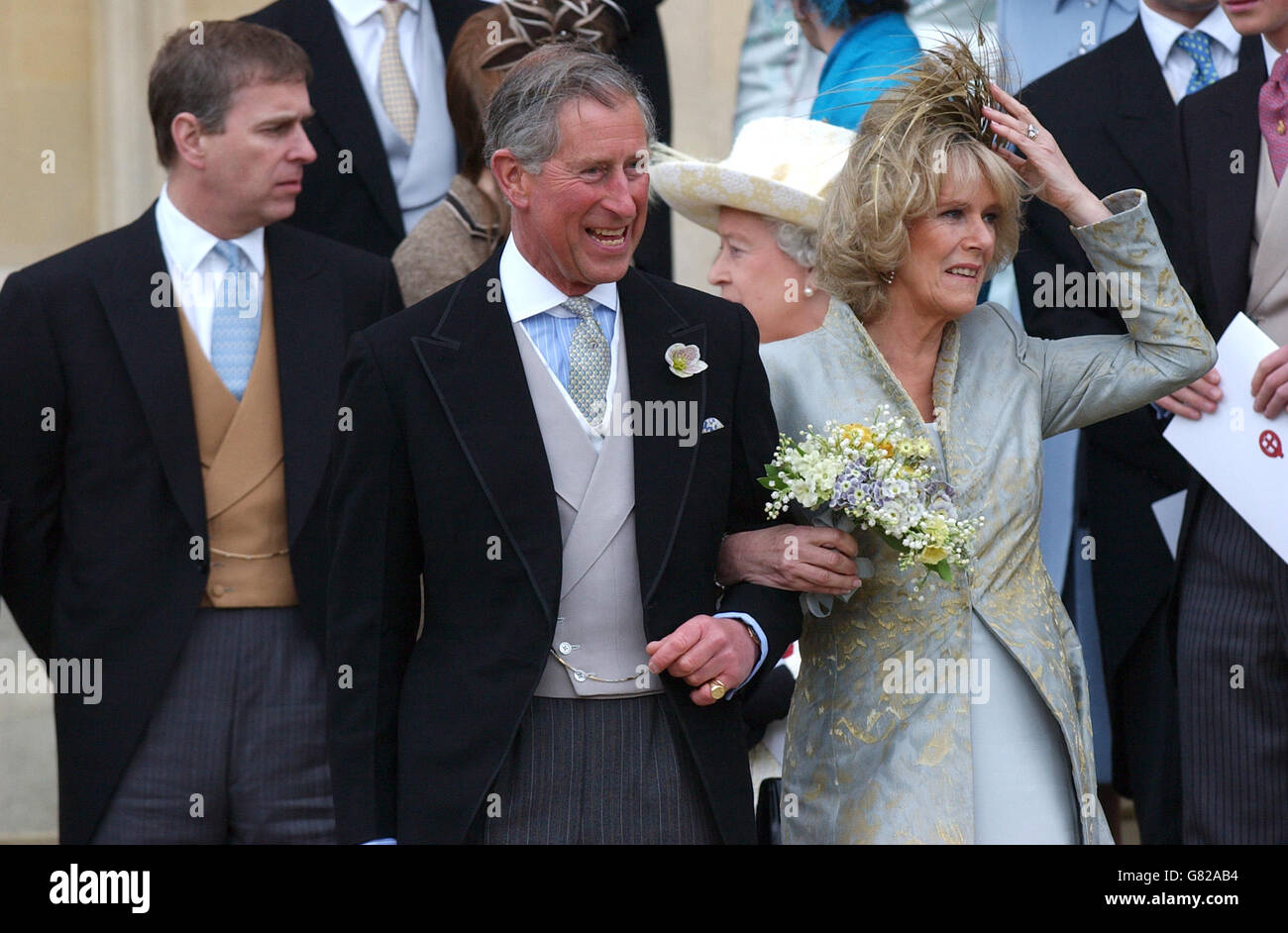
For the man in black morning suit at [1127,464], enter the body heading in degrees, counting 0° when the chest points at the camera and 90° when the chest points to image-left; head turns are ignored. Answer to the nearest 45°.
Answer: approximately 315°

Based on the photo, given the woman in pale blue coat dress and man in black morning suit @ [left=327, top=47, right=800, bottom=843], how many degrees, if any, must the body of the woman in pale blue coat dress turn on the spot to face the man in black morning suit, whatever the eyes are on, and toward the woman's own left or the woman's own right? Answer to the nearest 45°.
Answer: approximately 90° to the woman's own right

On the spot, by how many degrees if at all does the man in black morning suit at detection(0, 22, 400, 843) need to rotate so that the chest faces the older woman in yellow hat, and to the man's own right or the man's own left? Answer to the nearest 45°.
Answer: approximately 45° to the man's own left

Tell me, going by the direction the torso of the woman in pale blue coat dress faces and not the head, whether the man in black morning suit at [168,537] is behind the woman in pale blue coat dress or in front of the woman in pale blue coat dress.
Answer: behind

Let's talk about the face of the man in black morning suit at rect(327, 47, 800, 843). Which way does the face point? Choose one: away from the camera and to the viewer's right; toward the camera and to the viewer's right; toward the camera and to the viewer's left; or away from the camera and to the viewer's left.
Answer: toward the camera and to the viewer's right

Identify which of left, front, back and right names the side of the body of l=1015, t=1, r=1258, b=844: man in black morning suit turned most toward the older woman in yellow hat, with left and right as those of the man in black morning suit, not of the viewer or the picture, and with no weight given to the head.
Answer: right

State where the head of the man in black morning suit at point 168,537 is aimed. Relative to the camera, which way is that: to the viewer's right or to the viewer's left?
to the viewer's right

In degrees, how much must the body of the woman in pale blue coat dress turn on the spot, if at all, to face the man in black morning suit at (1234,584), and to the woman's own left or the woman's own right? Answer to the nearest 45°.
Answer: approximately 90° to the woman's own left

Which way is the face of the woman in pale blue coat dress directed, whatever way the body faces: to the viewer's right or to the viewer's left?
to the viewer's right
